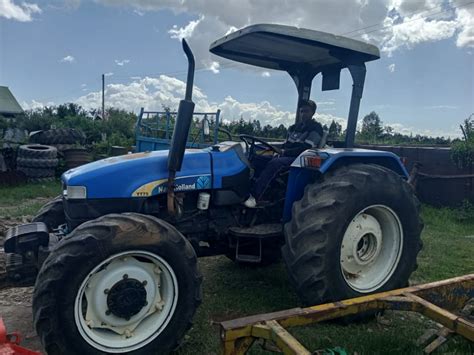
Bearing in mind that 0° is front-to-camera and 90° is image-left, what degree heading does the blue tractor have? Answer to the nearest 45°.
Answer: approximately 45°

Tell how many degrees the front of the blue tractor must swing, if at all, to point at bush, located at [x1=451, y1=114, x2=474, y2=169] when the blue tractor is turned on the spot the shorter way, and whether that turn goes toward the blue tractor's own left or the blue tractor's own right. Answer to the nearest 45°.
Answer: approximately 180°

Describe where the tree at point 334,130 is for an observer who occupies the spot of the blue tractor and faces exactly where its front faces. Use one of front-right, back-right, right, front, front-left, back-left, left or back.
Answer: back

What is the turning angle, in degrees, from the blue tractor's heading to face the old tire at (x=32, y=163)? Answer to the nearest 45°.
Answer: approximately 90° to its right
